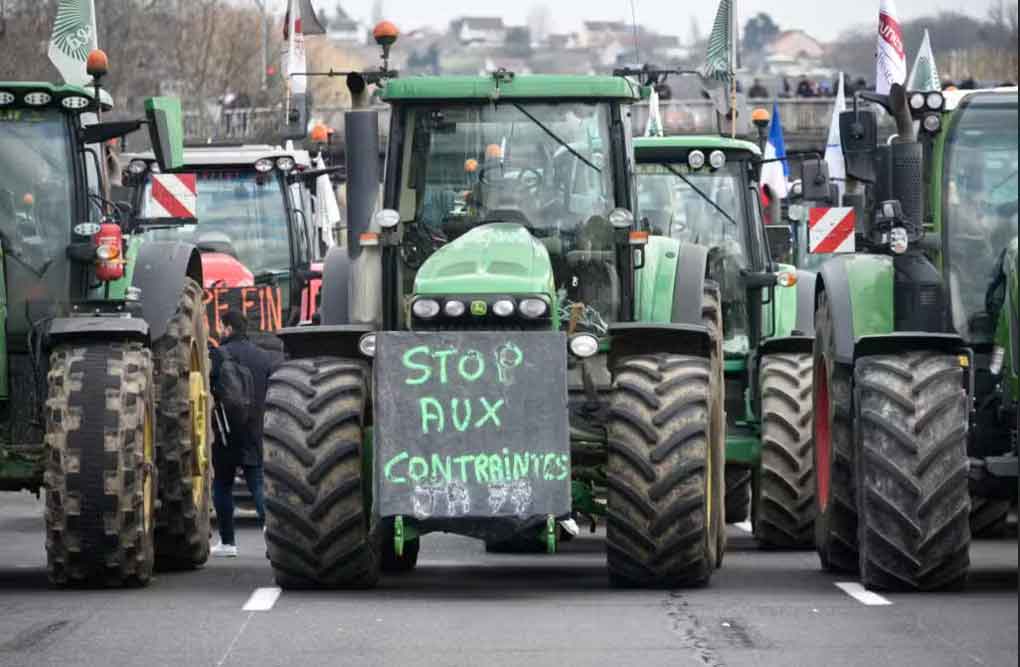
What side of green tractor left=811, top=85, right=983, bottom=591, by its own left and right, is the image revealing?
front

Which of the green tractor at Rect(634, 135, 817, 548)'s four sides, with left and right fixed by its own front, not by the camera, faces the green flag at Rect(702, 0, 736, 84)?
back

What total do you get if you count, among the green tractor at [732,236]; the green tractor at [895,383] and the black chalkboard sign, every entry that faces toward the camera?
3

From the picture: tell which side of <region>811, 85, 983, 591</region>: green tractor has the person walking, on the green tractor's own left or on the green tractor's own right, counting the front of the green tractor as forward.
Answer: on the green tractor's own right

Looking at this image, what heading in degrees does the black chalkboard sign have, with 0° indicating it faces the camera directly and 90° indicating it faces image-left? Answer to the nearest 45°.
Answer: approximately 0°

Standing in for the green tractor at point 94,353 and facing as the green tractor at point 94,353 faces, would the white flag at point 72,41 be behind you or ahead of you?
behind

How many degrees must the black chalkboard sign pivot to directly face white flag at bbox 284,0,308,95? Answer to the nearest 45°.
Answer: approximately 180°

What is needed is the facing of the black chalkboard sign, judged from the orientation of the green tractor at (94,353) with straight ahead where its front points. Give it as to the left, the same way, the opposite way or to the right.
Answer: the same way

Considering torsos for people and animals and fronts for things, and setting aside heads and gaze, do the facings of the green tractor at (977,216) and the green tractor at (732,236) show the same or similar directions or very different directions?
same or similar directions

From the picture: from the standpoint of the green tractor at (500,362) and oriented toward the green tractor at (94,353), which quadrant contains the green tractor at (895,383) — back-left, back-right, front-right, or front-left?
back-right

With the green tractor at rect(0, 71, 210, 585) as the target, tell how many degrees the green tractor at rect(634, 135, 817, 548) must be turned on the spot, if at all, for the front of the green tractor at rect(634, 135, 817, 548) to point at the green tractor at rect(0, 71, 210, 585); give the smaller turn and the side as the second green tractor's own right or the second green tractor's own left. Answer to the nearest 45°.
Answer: approximately 45° to the second green tractor's own right

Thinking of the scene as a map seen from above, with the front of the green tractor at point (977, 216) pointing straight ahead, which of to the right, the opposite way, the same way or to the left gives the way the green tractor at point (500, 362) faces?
the same way

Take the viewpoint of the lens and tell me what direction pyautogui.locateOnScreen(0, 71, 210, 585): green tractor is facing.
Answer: facing the viewer

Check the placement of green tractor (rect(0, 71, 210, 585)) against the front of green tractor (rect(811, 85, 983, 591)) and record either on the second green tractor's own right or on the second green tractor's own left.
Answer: on the second green tractor's own right

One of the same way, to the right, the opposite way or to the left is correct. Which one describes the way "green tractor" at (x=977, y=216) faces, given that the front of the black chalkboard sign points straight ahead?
the same way

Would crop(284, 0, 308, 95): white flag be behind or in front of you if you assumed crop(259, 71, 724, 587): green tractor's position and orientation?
behind
